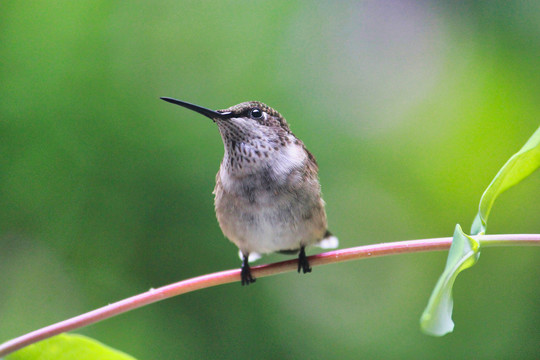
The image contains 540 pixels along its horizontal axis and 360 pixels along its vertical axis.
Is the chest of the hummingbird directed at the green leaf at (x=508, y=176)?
no

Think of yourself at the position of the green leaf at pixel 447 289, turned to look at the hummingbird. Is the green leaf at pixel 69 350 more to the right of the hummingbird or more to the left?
left

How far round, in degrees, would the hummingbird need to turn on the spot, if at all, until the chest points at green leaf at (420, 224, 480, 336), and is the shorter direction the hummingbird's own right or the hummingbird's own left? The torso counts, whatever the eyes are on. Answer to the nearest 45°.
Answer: approximately 45° to the hummingbird's own left

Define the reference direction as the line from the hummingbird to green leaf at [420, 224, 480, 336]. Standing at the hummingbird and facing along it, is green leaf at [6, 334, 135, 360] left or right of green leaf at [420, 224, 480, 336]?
right

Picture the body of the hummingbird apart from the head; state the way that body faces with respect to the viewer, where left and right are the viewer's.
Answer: facing the viewer and to the left of the viewer

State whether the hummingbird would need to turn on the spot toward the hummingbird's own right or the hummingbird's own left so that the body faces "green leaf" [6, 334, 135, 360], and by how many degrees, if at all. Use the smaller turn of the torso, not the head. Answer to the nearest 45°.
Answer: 0° — it already faces it
